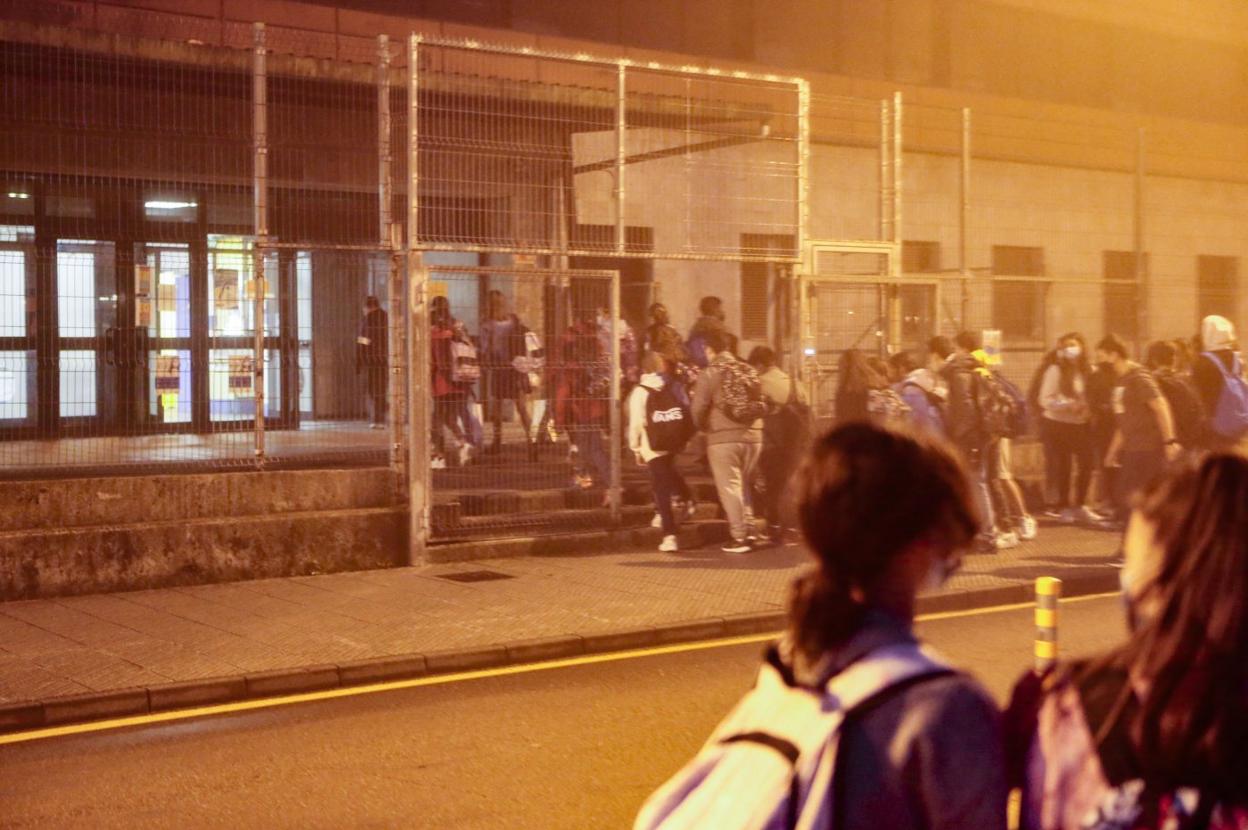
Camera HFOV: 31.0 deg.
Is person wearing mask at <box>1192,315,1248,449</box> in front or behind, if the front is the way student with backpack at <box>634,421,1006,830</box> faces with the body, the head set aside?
in front

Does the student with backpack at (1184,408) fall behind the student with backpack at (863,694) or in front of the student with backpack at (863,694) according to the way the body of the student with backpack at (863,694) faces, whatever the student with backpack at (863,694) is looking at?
in front

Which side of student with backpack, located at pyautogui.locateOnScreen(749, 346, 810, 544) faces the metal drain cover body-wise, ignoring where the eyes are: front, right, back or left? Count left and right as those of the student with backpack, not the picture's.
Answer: left

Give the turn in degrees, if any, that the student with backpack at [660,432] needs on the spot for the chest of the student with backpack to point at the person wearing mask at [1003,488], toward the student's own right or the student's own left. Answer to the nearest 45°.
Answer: approximately 135° to the student's own right

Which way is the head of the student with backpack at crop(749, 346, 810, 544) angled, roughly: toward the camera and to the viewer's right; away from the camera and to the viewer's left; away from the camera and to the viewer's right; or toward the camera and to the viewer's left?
away from the camera and to the viewer's left

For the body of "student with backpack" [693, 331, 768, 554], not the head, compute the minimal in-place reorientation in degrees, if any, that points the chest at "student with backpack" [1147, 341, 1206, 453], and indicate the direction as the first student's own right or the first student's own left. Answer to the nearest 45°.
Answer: approximately 135° to the first student's own right

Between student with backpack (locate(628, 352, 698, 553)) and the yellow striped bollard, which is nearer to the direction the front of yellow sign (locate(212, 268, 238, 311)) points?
the yellow striped bollard

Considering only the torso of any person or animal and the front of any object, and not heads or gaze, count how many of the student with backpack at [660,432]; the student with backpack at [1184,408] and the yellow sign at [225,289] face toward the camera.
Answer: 1

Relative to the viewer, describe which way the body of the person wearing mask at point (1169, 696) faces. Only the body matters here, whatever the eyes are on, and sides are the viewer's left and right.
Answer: facing away from the viewer and to the left of the viewer

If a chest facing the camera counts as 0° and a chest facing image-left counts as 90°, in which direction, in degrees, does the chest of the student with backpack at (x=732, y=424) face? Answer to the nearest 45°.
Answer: approximately 135°

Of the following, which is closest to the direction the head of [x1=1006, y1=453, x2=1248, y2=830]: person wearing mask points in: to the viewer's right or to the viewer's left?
to the viewer's left

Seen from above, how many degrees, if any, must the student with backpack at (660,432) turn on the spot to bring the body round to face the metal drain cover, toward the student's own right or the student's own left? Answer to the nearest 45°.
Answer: approximately 90° to the student's own left
